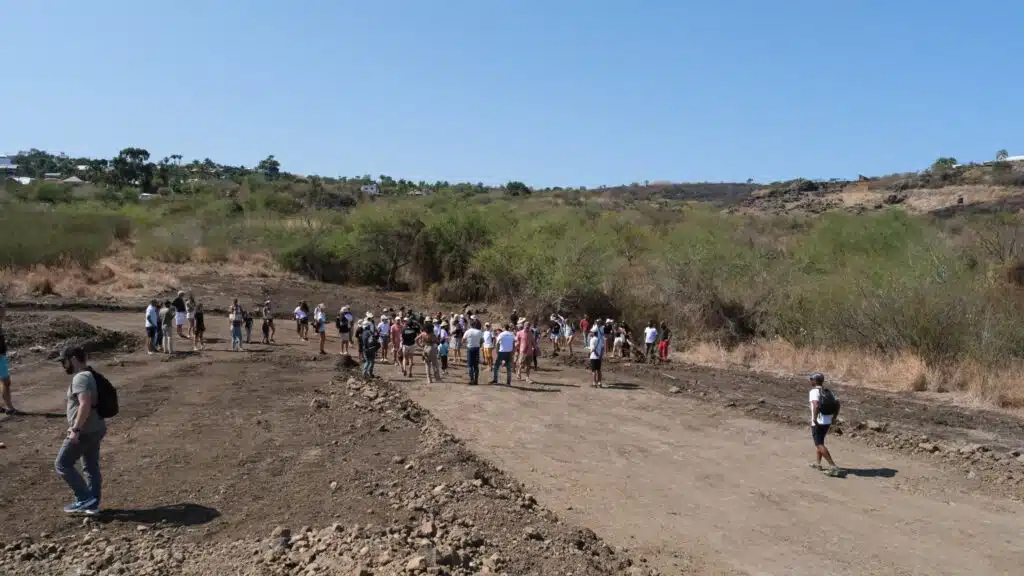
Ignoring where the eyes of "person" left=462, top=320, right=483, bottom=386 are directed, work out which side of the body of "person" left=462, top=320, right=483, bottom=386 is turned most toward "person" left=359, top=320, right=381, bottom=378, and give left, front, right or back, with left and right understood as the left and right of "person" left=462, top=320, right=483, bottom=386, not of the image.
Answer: left

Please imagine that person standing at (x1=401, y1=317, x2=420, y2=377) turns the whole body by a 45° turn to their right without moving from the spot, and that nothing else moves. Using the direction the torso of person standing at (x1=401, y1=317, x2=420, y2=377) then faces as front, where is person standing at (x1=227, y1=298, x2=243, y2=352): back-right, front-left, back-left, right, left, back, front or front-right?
left

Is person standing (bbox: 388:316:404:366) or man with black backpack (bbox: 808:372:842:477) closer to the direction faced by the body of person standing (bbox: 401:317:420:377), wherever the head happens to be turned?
the person standing (bbox: 388:316:404:366)

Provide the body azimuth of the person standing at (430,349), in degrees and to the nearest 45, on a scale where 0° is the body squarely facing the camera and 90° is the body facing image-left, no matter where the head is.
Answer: approximately 180°

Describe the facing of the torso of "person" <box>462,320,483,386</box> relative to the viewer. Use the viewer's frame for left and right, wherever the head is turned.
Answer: facing away from the viewer

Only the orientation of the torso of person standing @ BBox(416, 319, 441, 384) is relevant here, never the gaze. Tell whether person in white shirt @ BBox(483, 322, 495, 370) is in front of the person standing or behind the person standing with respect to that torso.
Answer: in front

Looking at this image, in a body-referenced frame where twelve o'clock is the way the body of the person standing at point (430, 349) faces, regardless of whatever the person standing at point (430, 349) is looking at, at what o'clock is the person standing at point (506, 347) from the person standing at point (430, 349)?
the person standing at point (506, 347) is roughly at 3 o'clock from the person standing at point (430, 349).

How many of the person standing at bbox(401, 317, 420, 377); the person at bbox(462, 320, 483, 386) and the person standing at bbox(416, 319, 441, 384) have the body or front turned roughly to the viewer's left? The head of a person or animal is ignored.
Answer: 0

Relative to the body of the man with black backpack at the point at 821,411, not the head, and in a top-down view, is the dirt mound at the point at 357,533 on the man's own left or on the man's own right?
on the man's own left

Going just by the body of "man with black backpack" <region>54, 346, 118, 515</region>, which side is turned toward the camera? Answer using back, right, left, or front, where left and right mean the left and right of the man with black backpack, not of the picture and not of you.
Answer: left

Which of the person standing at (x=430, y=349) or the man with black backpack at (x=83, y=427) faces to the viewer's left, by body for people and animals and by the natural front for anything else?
the man with black backpack

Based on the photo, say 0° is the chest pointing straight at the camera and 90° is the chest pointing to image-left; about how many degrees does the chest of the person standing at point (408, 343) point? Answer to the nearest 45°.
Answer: approximately 180°

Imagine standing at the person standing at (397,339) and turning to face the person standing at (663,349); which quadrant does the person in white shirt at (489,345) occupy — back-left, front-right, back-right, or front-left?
front-right
